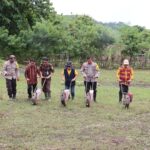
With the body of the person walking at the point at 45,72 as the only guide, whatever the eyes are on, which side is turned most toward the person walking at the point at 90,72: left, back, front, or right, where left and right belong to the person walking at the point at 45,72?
left

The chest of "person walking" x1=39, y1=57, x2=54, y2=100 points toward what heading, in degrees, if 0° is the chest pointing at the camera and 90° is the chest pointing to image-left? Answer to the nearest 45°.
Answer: approximately 0°

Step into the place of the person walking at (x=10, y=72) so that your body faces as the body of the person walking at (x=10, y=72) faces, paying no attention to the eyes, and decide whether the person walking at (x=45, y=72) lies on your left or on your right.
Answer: on your left

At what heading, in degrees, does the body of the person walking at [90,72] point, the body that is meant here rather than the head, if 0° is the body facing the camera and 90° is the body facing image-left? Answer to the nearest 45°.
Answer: approximately 0°

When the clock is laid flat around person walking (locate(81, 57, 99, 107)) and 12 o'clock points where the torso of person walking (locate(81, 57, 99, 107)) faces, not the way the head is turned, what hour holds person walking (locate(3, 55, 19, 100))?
person walking (locate(3, 55, 19, 100)) is roughly at 3 o'clock from person walking (locate(81, 57, 99, 107)).

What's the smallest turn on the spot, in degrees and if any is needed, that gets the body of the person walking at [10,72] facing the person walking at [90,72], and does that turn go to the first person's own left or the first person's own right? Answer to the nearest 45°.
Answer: approximately 90° to the first person's own left

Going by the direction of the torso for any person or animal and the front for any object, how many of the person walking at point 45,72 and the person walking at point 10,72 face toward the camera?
2

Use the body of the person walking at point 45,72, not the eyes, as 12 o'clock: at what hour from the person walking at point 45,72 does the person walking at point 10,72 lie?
the person walking at point 10,72 is roughly at 3 o'clock from the person walking at point 45,72.

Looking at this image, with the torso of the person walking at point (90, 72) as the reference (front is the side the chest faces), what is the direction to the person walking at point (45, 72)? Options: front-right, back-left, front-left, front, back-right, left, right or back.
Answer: right
